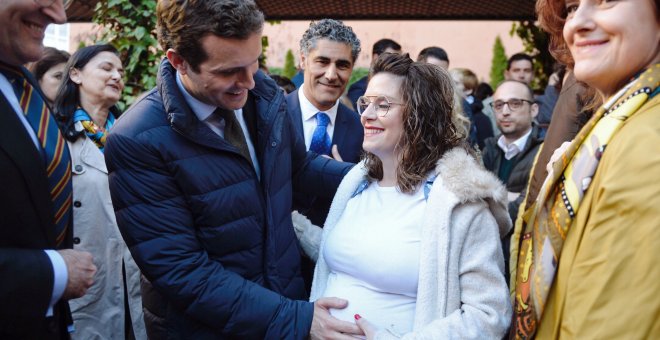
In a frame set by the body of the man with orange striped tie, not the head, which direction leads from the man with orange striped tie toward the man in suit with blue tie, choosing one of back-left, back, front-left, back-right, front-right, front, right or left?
left

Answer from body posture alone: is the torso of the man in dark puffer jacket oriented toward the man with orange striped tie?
no

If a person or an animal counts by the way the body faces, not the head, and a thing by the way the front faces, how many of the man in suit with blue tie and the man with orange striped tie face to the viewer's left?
0

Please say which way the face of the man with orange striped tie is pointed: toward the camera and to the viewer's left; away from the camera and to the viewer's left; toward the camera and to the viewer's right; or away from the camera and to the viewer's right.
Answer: toward the camera and to the viewer's right

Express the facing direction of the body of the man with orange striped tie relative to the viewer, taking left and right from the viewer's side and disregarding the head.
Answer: facing the viewer and to the right of the viewer

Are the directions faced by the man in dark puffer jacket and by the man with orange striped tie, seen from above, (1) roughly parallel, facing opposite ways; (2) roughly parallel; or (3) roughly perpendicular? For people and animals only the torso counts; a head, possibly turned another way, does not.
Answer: roughly parallel

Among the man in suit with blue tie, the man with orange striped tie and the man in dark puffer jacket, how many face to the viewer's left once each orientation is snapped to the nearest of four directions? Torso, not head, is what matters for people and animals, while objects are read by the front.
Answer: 0

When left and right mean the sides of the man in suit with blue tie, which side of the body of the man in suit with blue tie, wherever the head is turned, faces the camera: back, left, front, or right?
front

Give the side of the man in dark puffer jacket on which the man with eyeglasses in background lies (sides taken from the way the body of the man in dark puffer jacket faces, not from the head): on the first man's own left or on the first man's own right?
on the first man's own left

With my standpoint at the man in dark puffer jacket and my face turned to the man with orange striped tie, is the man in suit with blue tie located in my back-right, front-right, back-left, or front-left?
back-right

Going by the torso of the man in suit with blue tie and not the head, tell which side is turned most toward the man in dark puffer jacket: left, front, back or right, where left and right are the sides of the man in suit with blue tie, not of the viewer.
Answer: front

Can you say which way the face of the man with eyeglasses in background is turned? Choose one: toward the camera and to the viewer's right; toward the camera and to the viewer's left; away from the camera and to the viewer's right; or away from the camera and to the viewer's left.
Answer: toward the camera and to the viewer's left

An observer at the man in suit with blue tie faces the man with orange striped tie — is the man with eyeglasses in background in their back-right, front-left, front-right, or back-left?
back-left

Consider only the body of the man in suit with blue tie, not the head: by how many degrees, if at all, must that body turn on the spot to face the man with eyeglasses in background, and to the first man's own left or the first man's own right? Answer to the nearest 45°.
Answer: approximately 135° to the first man's own left

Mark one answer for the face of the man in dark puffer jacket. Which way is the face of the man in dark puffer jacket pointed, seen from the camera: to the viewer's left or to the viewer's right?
to the viewer's right
